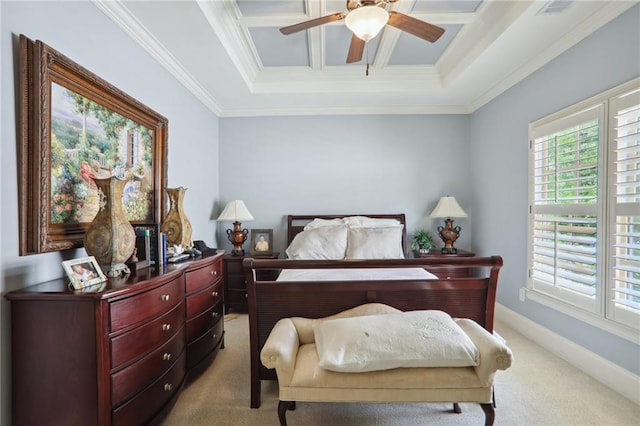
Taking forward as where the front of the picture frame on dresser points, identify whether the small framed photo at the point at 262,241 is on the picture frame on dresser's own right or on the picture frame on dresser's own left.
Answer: on the picture frame on dresser's own left

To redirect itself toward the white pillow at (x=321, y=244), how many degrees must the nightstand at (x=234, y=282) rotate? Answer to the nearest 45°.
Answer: approximately 90° to its left

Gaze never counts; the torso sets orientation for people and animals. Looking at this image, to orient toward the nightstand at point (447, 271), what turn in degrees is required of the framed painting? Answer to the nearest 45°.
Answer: approximately 45° to its left

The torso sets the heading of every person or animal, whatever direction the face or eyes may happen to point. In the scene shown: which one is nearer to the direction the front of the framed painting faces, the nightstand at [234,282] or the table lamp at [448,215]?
the table lamp

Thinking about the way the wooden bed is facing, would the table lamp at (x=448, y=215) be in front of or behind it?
behind

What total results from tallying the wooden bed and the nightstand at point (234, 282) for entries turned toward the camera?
2

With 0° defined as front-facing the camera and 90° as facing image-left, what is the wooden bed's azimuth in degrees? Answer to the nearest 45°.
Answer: approximately 0°

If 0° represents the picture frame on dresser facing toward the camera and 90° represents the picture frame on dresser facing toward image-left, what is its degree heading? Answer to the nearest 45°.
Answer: approximately 315°

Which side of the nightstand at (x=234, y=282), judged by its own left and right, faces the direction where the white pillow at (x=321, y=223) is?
left

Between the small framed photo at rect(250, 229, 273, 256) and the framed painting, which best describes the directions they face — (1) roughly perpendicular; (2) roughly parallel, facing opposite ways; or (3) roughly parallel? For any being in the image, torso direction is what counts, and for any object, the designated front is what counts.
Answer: roughly perpendicular

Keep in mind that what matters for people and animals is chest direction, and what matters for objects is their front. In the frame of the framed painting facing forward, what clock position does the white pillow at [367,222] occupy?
The white pillow is roughly at 10 o'clock from the framed painting.
